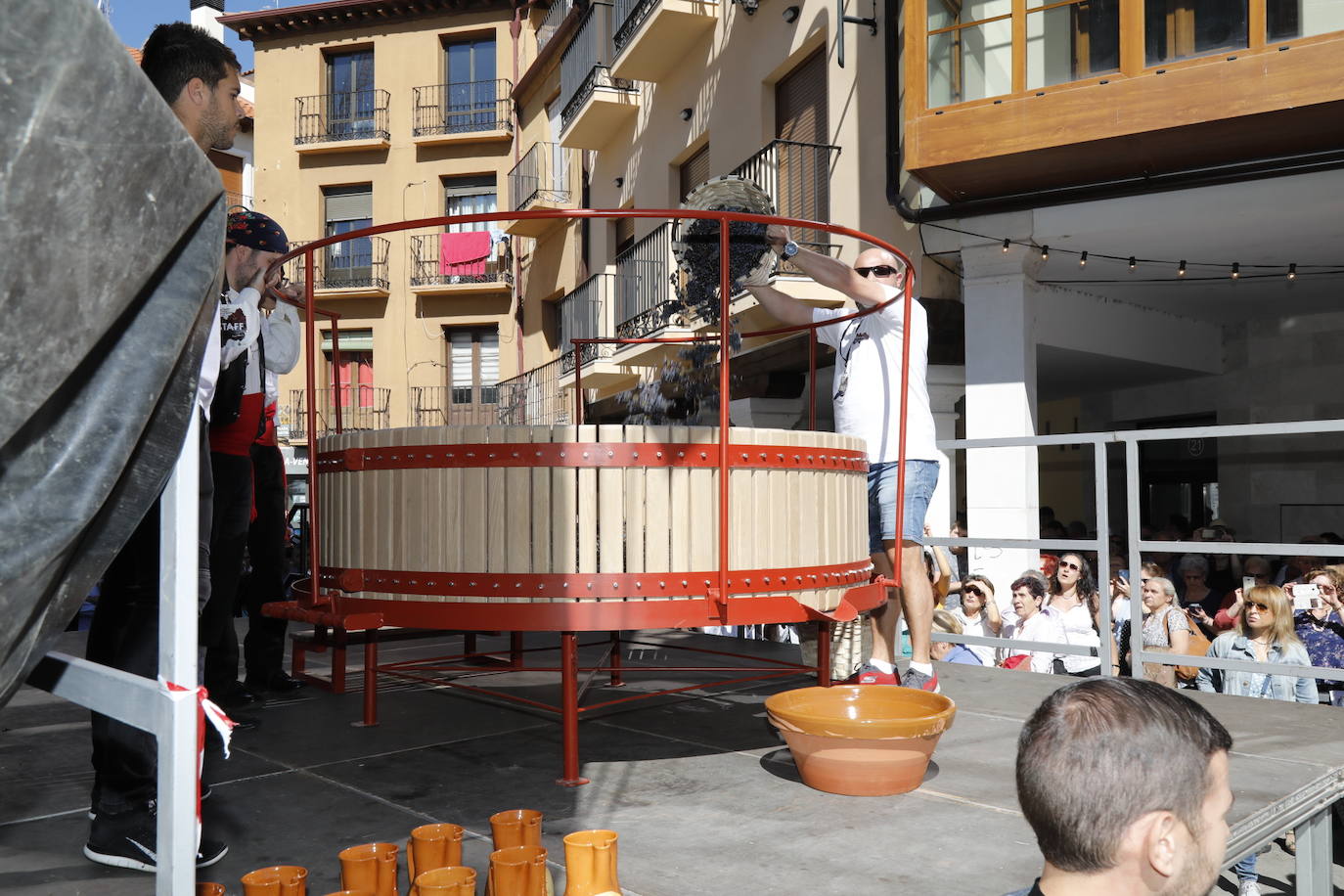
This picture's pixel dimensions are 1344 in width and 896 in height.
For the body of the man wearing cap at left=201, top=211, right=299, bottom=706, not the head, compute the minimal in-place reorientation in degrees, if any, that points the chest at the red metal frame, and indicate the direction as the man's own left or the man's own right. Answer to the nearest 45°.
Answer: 0° — they already face it

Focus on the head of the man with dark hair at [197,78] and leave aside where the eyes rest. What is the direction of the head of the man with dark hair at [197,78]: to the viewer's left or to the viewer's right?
to the viewer's right

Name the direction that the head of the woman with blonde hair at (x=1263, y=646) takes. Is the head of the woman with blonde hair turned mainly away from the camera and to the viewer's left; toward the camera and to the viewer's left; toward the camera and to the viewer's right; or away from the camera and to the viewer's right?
toward the camera and to the viewer's left

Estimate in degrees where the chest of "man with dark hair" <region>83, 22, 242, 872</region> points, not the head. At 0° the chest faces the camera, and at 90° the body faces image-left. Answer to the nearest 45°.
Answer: approximately 270°

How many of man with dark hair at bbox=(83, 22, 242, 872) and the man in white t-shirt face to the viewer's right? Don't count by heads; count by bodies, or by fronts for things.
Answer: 1

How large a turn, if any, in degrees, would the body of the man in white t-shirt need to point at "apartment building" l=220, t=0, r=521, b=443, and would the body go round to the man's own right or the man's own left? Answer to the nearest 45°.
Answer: approximately 90° to the man's own right

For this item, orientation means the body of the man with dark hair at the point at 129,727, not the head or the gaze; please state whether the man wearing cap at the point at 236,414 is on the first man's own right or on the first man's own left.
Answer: on the first man's own left

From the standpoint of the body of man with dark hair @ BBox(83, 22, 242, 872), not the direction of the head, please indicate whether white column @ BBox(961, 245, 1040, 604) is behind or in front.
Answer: in front

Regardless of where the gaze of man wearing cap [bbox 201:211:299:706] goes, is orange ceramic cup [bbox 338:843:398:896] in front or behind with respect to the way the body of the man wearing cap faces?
in front

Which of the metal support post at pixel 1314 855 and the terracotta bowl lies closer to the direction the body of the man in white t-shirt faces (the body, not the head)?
the terracotta bowl
